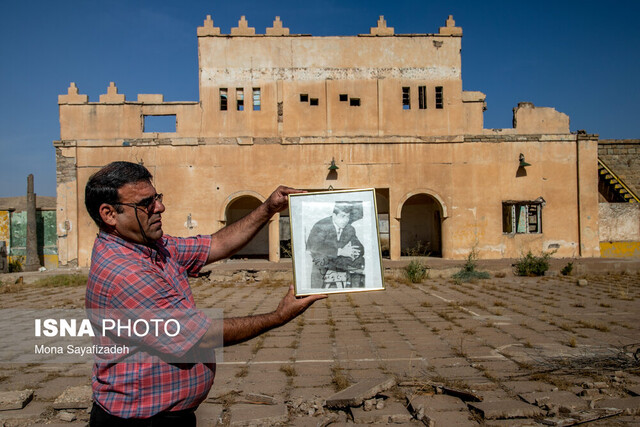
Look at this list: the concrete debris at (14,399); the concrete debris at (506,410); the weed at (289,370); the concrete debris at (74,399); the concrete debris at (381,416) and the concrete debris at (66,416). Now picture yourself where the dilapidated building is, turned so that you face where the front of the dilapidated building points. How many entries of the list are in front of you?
6

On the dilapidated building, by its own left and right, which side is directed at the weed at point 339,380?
front

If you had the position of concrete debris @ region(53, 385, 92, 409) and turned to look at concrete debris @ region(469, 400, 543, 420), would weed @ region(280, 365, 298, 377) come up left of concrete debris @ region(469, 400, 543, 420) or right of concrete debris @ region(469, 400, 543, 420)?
left

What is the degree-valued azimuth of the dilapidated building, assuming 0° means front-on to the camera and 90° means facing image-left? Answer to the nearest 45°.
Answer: approximately 0°

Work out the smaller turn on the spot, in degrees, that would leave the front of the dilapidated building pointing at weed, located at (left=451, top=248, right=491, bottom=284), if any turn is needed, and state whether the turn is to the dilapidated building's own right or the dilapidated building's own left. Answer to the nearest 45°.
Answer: approximately 45° to the dilapidated building's own left

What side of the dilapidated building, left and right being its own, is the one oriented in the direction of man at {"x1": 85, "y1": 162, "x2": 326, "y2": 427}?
front

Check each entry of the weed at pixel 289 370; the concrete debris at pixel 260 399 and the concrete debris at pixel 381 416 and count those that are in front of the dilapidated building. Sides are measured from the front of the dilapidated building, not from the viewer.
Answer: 3

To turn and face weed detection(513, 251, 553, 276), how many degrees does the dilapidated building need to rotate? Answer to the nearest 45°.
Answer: approximately 45° to its left

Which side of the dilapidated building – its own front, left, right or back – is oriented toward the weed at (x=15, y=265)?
right

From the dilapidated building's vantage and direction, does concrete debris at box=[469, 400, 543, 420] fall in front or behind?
in front
